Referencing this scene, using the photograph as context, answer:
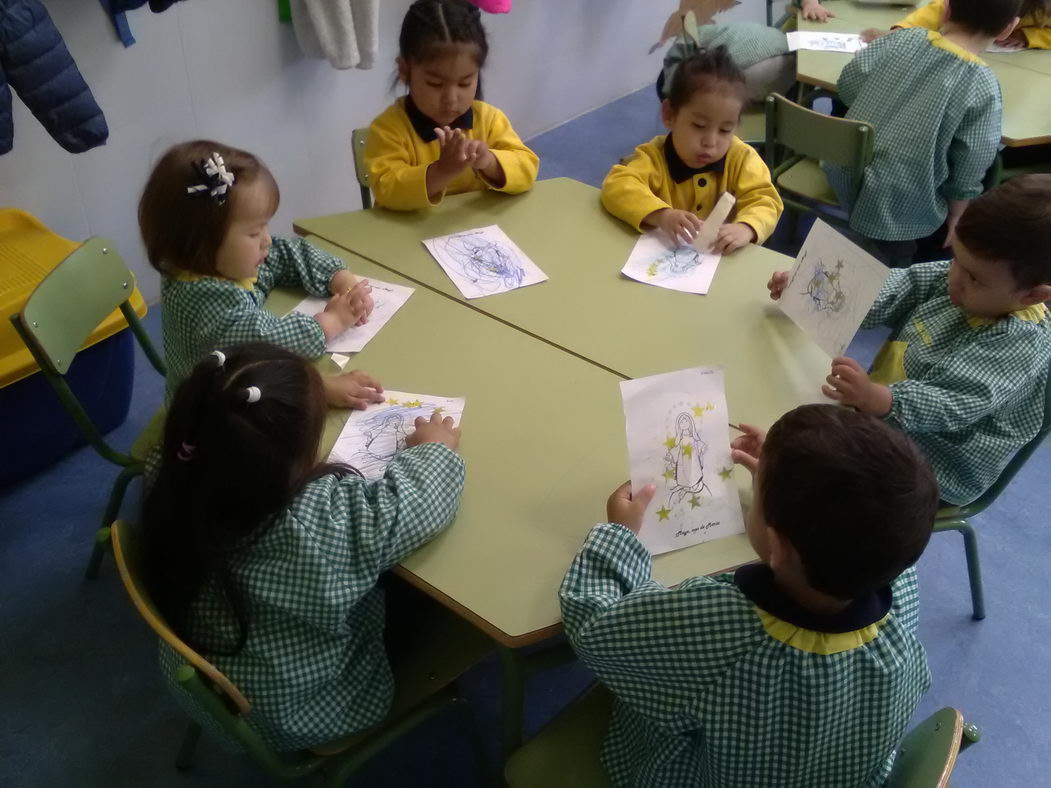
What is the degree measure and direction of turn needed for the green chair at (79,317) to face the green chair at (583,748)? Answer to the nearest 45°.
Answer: approximately 45° to its right

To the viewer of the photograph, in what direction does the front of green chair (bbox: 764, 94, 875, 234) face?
facing away from the viewer and to the right of the viewer

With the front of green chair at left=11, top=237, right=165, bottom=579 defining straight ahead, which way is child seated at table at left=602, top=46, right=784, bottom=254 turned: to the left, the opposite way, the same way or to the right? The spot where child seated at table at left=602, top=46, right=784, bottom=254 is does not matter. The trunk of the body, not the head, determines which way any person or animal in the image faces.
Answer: to the right

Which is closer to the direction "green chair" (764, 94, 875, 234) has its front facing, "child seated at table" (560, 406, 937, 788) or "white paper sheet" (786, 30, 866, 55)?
the white paper sheet

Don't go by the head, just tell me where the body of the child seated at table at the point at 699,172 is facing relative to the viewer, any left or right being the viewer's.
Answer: facing the viewer

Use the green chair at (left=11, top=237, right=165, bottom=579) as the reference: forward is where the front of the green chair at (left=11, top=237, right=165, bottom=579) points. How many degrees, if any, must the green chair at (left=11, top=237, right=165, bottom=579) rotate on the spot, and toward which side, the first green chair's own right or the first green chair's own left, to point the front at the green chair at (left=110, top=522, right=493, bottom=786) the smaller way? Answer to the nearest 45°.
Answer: approximately 45° to the first green chair's own right

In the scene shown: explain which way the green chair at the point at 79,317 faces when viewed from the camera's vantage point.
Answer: facing the viewer and to the right of the viewer

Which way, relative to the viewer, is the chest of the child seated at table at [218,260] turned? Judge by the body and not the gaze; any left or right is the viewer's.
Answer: facing to the right of the viewer

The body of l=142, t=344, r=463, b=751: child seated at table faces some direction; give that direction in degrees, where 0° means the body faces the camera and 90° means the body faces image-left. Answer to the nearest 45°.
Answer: approximately 225°

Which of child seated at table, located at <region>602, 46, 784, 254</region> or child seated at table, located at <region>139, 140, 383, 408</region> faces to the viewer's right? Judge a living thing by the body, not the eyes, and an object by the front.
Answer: child seated at table, located at <region>139, 140, 383, 408</region>

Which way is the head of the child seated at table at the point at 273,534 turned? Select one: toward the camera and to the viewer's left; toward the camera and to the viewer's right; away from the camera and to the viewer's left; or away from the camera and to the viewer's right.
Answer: away from the camera and to the viewer's right

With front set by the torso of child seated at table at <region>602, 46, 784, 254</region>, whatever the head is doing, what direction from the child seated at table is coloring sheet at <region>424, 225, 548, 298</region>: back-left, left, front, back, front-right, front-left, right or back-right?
front-right

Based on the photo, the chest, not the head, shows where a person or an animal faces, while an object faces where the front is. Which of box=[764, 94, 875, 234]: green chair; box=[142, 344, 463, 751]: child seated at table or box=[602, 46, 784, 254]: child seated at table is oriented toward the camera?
box=[602, 46, 784, 254]: child seated at table

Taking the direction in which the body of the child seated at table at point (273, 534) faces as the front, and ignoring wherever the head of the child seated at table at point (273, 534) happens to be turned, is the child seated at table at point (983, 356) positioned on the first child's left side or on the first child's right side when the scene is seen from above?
on the first child's right side

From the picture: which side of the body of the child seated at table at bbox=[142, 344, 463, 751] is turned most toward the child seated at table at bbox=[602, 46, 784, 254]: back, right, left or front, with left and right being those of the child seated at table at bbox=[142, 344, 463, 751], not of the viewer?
front

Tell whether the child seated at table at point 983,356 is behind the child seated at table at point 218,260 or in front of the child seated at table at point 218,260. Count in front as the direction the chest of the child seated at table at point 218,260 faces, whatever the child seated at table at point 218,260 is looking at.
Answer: in front

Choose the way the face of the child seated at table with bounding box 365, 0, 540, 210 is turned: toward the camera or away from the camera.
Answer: toward the camera

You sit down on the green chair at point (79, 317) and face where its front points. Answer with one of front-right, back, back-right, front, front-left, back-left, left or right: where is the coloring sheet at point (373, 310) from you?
front

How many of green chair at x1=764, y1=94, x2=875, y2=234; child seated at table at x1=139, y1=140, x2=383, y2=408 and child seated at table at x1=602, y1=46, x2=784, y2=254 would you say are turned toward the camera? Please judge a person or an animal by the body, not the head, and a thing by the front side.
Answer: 1

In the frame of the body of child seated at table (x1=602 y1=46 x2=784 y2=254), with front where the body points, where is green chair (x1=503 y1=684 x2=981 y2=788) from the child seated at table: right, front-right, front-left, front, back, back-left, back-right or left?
front

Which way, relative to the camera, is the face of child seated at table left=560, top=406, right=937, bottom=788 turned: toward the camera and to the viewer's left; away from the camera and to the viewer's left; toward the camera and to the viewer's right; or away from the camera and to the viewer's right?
away from the camera and to the viewer's left
